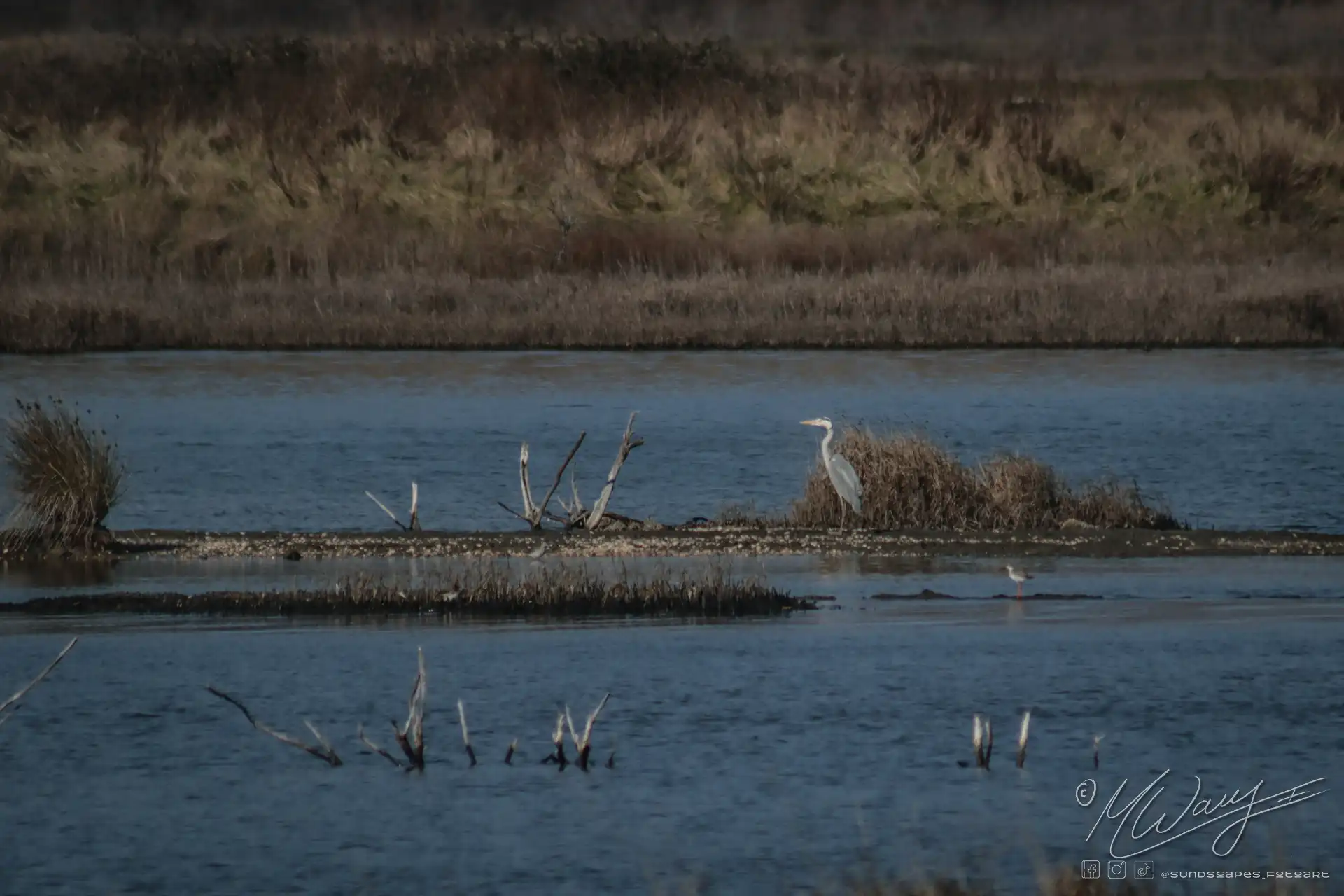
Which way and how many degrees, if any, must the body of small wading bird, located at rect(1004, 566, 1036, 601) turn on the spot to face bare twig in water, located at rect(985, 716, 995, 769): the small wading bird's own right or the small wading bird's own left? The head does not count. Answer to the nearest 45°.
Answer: approximately 90° to the small wading bird's own left

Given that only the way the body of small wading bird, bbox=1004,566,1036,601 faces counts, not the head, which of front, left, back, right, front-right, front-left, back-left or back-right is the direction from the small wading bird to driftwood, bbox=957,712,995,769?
left

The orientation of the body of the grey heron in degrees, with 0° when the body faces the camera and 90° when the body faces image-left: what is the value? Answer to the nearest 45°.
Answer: approximately 90°

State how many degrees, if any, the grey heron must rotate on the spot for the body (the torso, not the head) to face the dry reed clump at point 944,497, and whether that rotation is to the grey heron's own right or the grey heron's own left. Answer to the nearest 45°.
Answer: approximately 135° to the grey heron's own right

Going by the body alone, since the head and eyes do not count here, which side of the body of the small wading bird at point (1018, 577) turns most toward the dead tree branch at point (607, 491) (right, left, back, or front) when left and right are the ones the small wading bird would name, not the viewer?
front

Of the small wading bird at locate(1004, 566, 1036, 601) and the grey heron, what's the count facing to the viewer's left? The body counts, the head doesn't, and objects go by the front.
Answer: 2

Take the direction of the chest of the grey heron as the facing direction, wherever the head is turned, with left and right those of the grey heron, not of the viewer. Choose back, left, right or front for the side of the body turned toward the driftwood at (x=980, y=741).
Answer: left

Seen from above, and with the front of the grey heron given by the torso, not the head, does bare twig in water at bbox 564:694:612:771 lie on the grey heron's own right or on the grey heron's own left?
on the grey heron's own left

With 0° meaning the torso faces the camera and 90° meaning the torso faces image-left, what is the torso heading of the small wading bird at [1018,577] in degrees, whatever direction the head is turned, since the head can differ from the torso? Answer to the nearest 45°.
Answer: approximately 90°

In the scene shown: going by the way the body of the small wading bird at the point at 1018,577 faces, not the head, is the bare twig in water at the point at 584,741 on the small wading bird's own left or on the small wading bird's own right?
on the small wading bird's own left
